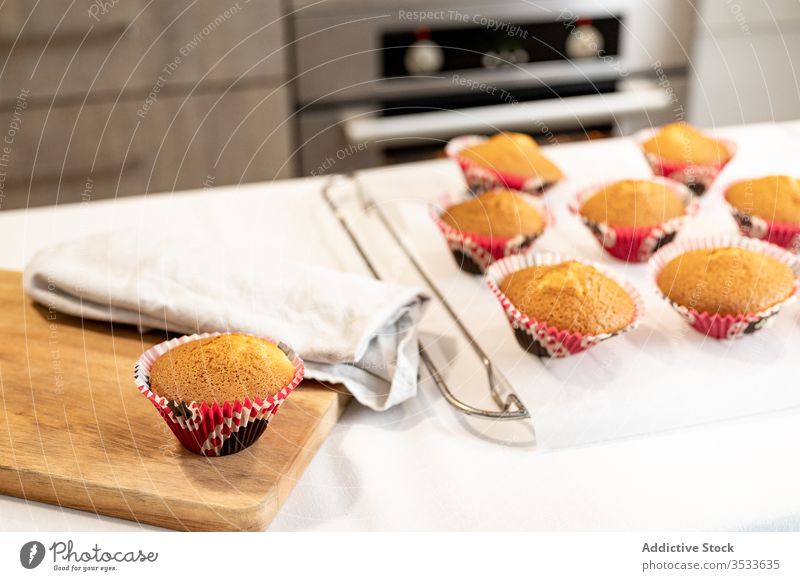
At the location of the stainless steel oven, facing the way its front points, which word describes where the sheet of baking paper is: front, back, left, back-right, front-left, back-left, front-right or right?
front

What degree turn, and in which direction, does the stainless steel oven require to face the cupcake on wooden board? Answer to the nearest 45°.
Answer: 0° — it already faces it

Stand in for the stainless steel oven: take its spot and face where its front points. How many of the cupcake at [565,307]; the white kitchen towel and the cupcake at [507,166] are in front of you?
3

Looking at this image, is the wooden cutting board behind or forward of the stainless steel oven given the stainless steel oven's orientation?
forward

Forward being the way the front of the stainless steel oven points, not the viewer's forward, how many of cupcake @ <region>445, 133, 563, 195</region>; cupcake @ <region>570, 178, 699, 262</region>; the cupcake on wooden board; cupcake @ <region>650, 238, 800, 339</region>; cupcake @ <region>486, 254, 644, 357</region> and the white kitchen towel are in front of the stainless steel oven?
6

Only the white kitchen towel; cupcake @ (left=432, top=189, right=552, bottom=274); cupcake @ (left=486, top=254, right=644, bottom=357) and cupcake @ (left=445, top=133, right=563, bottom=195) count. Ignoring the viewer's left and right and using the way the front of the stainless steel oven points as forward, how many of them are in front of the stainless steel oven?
4

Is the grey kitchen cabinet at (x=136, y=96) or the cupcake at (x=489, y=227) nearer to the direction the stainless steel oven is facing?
the cupcake

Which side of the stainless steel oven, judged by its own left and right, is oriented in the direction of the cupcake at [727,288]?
front

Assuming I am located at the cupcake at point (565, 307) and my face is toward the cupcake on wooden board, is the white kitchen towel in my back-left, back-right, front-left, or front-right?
front-right

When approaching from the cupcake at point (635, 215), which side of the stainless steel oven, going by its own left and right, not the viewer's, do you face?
front

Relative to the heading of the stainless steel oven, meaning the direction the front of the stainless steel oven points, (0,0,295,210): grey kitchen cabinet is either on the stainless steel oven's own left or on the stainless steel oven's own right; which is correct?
on the stainless steel oven's own right

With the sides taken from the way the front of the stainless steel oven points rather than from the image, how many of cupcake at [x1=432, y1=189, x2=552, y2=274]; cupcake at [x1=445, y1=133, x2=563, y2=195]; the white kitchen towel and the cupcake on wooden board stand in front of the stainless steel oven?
4

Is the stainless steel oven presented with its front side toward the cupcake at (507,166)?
yes

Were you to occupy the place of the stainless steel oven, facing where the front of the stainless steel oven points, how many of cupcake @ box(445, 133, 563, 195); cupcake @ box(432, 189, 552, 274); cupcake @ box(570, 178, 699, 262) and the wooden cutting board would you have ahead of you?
4

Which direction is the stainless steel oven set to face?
toward the camera

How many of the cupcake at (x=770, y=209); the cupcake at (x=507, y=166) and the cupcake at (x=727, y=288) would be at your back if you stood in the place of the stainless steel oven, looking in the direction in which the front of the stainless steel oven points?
0

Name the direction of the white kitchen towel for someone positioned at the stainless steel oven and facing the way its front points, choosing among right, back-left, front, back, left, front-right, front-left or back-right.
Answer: front
